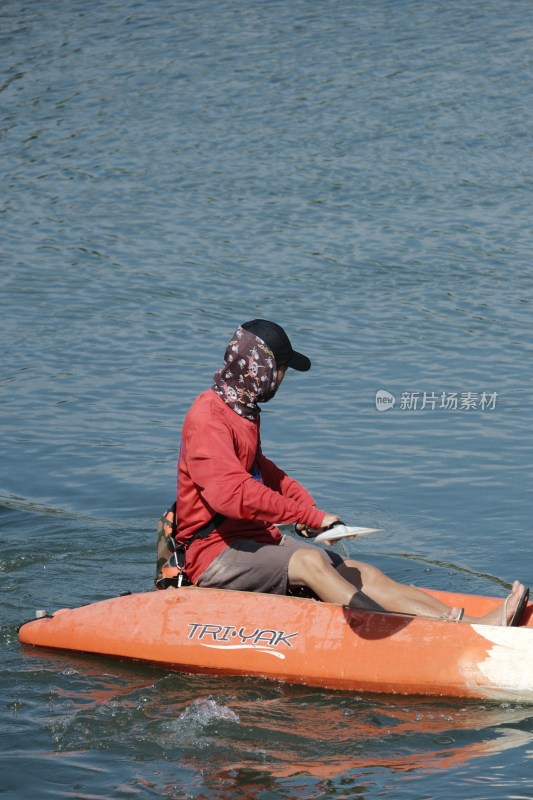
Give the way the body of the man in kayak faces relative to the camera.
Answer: to the viewer's right

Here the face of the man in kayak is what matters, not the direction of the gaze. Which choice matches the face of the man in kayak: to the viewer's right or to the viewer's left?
to the viewer's right
